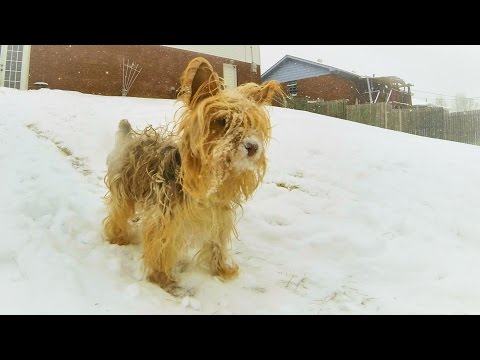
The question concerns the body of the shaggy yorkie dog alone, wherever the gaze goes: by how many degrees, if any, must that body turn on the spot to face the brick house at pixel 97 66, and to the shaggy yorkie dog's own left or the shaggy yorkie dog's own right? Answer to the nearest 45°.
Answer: approximately 135° to the shaggy yorkie dog's own left

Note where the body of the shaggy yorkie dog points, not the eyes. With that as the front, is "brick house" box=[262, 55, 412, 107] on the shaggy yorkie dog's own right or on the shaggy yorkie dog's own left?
on the shaggy yorkie dog's own left

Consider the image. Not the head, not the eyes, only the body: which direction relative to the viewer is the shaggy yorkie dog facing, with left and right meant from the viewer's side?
facing the viewer and to the right of the viewer
